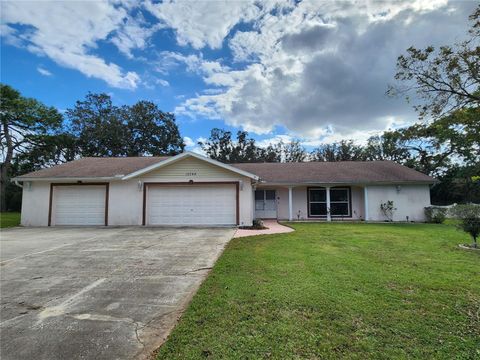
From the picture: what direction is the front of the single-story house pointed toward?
toward the camera

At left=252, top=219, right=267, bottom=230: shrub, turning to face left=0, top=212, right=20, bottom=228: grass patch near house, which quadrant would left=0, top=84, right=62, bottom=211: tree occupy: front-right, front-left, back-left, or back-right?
front-right

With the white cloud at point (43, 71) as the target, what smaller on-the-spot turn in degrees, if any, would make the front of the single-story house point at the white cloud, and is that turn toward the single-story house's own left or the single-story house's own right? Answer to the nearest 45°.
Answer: approximately 90° to the single-story house's own right

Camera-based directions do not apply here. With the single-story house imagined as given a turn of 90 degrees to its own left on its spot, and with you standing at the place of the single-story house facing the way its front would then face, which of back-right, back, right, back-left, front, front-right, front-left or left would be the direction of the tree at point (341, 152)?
front-left

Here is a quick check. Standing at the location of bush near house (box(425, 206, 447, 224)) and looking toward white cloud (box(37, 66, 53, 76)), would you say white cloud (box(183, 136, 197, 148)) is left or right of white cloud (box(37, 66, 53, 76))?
right

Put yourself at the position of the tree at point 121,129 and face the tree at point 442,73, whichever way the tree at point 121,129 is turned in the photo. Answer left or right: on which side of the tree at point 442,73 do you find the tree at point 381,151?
left

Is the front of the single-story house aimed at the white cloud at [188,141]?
no

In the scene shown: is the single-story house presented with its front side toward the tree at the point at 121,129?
no

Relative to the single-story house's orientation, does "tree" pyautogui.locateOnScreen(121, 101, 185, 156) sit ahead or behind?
behind

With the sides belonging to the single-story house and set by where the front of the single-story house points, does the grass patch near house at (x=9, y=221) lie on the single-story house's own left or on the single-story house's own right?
on the single-story house's own right

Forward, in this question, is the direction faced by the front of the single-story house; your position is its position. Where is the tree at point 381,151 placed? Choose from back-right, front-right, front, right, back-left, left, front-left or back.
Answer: back-left

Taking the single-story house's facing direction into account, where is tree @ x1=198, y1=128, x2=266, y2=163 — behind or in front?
behind

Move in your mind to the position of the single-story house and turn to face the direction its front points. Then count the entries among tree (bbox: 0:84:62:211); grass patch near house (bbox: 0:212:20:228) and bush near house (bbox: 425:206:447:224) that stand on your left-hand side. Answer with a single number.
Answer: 1

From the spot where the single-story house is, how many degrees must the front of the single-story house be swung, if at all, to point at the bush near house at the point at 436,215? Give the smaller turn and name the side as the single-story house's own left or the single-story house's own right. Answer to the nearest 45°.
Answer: approximately 90° to the single-story house's own left

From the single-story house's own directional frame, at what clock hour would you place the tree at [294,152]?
The tree is roughly at 7 o'clock from the single-story house.

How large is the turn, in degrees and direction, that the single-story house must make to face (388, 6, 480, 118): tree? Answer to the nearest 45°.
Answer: approximately 90° to its left

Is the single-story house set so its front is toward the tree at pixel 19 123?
no
